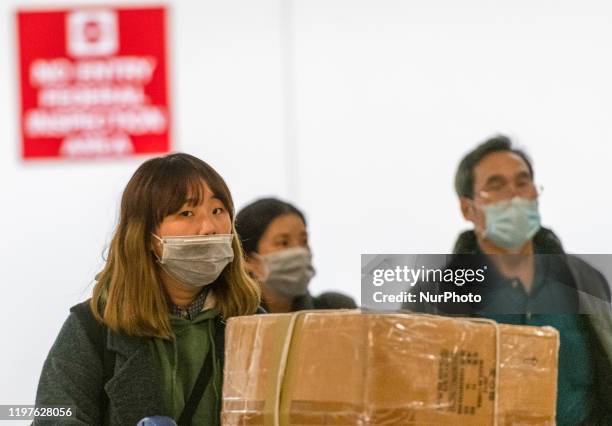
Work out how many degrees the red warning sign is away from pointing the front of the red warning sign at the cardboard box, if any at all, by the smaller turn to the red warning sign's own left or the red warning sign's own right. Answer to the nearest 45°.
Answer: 0° — it already faces it

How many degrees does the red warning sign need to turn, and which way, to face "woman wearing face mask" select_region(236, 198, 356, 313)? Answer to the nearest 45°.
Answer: approximately 45° to its left

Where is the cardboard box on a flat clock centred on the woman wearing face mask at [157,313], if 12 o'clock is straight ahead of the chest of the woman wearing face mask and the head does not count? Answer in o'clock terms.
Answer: The cardboard box is roughly at 12 o'clock from the woman wearing face mask.

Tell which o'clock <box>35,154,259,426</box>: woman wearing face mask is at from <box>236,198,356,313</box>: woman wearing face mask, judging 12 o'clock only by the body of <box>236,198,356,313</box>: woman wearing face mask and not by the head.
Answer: <box>35,154,259,426</box>: woman wearing face mask is roughly at 2 o'clock from <box>236,198,356,313</box>: woman wearing face mask.

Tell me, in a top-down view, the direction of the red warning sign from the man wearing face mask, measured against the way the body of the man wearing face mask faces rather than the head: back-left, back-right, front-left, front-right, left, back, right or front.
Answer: back-right

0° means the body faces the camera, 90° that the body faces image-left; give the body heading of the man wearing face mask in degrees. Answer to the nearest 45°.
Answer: approximately 0°

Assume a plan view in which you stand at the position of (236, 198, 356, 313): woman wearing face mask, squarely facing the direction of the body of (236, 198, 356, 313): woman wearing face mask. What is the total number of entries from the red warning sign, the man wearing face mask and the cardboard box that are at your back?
1

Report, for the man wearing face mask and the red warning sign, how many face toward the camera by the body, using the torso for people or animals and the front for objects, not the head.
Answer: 2
